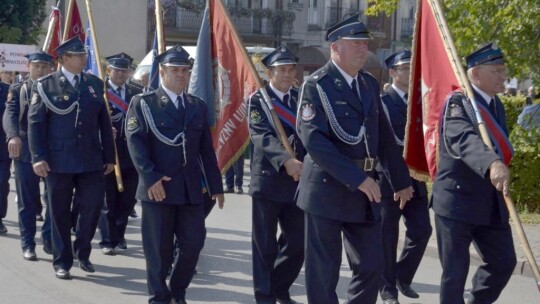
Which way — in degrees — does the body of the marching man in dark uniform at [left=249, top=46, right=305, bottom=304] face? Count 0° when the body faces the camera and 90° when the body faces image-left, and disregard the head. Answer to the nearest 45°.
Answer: approximately 315°

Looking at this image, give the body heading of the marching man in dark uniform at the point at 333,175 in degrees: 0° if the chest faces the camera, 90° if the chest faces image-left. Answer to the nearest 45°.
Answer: approximately 315°

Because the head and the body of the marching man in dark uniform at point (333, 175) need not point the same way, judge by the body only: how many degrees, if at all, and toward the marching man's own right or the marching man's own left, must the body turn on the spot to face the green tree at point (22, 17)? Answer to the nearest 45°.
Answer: approximately 180°

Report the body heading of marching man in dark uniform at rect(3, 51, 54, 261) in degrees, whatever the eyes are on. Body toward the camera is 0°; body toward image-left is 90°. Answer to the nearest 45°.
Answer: approximately 0°

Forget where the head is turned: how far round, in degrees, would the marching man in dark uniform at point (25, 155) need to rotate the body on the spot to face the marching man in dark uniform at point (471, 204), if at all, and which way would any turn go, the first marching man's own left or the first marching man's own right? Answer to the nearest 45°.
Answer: approximately 45° to the first marching man's own left

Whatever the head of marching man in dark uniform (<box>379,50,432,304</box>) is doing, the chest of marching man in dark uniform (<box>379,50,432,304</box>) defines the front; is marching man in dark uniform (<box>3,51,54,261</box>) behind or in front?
behind
